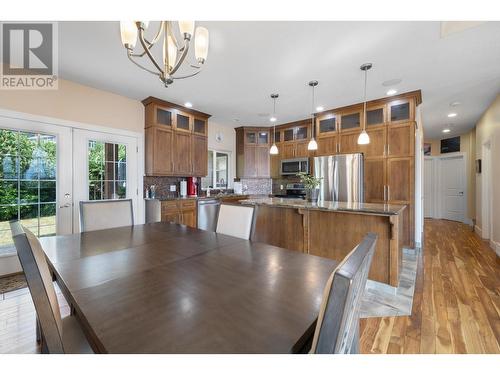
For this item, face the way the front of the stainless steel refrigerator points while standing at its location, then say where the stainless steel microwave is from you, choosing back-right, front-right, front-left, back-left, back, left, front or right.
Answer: right

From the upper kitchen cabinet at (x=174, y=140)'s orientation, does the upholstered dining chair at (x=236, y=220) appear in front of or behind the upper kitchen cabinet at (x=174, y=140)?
in front

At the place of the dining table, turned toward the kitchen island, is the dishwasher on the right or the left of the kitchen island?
left

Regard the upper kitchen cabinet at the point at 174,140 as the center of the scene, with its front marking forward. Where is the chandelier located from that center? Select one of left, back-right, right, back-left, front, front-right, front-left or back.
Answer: front-right

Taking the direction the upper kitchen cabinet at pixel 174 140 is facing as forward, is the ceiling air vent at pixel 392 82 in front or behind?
in front

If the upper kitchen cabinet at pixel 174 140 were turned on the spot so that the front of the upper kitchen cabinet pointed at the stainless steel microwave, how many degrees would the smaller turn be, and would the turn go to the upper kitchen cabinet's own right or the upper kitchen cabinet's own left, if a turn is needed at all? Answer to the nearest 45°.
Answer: approximately 45° to the upper kitchen cabinet's own left

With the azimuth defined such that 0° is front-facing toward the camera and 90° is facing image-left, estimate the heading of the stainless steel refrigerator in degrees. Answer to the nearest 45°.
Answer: approximately 45°

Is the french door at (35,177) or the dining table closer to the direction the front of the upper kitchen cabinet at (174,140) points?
the dining table

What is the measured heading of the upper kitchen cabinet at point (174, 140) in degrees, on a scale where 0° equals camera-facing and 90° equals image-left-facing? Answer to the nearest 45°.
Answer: approximately 315°

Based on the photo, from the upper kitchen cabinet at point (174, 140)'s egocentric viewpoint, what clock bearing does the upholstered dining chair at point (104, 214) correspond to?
The upholstered dining chair is roughly at 2 o'clock from the upper kitchen cabinet.

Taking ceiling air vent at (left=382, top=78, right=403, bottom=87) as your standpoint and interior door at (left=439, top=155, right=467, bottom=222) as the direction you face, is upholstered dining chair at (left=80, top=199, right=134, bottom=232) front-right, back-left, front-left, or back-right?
back-left
